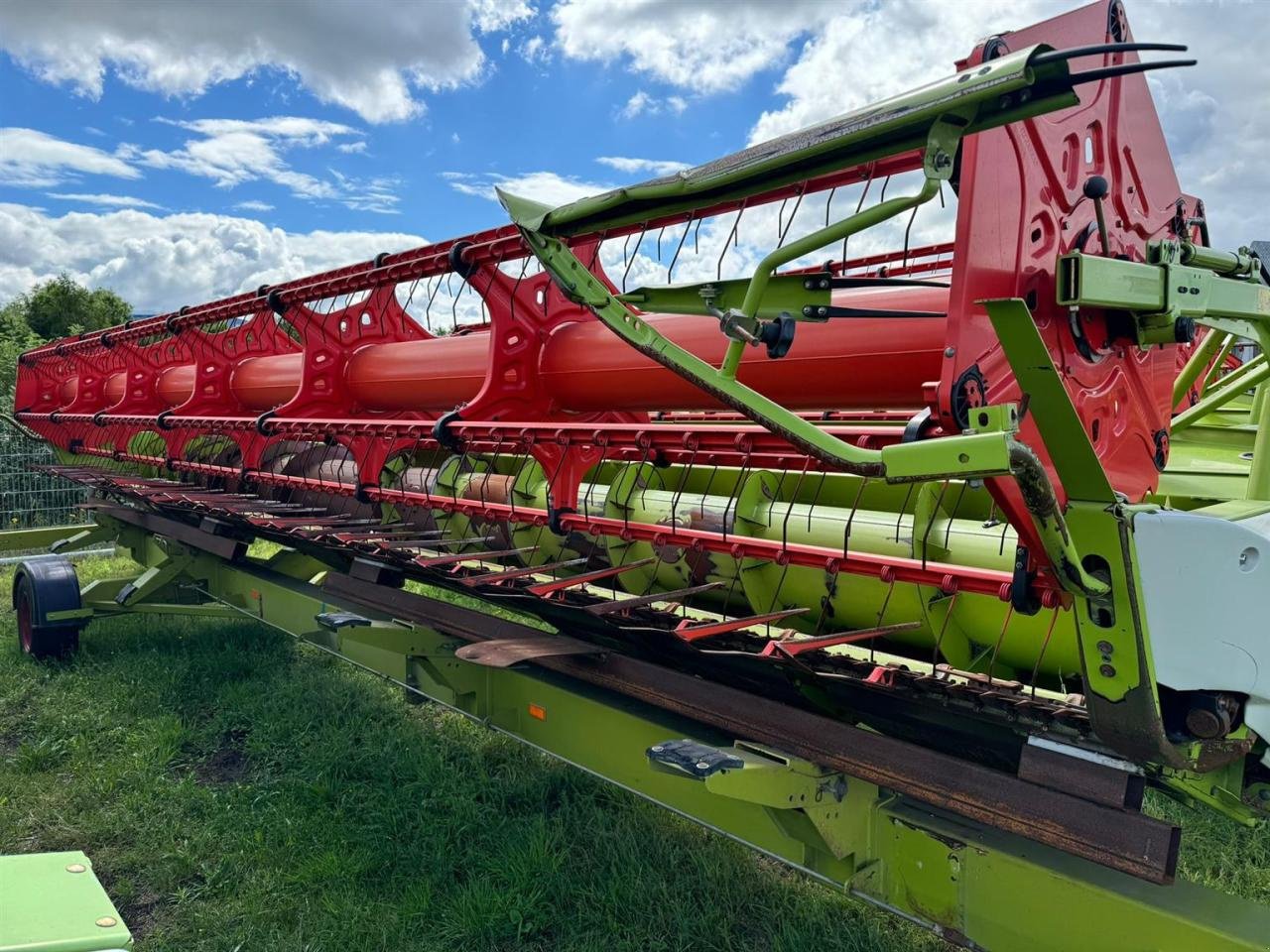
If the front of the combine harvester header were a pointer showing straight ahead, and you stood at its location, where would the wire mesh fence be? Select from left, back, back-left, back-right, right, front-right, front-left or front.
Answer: right

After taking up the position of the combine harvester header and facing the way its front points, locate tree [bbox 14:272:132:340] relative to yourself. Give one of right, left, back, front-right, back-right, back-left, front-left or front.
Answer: right

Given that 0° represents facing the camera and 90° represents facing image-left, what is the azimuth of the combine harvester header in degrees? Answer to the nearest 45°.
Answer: approximately 45°
